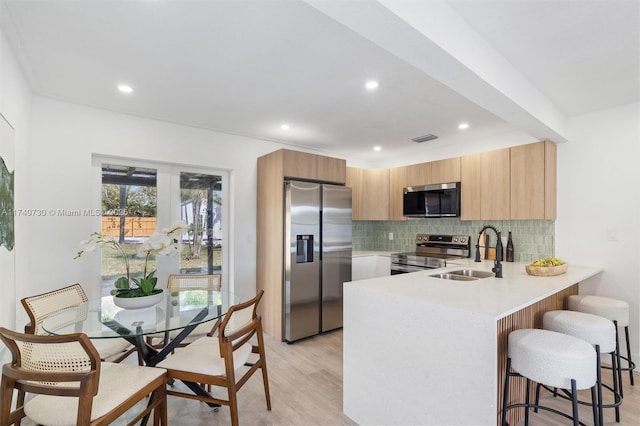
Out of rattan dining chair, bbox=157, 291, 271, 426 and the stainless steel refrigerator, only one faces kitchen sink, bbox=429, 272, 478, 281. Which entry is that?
the stainless steel refrigerator

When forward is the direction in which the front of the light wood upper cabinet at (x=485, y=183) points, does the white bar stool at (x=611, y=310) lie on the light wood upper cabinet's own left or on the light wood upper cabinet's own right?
on the light wood upper cabinet's own left

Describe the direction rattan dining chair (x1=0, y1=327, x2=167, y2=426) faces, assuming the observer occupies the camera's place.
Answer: facing away from the viewer and to the right of the viewer

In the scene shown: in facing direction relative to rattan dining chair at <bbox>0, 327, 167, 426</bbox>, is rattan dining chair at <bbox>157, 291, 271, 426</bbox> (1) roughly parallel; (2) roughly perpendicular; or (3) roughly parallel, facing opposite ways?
roughly perpendicular

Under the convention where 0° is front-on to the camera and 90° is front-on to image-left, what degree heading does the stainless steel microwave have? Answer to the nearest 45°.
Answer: approximately 45°

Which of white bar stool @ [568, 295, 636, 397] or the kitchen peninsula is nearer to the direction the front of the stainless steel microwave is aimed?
the kitchen peninsula

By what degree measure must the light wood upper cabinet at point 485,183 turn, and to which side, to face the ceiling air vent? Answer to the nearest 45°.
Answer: approximately 45° to its right

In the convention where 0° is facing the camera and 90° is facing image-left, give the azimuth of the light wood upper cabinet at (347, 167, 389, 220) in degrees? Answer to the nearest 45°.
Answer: approximately 0°

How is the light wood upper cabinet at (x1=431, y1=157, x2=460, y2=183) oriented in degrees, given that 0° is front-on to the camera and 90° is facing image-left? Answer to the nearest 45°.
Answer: approximately 45°

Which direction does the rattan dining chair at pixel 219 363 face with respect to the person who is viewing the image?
facing away from the viewer and to the left of the viewer

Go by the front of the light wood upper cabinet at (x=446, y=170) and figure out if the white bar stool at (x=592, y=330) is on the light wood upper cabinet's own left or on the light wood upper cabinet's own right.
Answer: on the light wood upper cabinet's own left

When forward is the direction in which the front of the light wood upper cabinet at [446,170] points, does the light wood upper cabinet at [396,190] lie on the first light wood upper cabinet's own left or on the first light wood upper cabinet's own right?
on the first light wood upper cabinet's own right
